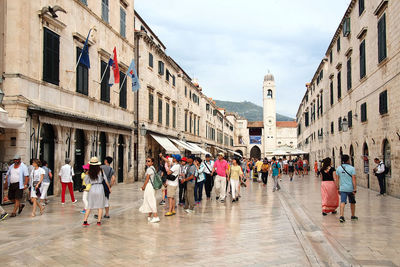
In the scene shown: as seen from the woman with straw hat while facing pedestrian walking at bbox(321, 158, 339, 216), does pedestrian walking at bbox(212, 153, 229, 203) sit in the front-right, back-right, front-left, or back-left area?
front-left

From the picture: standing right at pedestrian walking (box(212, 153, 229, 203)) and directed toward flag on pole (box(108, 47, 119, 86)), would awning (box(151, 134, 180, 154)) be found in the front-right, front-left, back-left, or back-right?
front-right

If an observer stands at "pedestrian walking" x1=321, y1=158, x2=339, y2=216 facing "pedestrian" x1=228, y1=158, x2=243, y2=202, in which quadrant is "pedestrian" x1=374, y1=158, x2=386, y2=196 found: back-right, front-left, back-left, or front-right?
front-right

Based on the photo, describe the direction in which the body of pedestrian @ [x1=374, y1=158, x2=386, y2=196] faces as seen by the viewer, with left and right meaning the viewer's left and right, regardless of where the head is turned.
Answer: facing to the left of the viewer

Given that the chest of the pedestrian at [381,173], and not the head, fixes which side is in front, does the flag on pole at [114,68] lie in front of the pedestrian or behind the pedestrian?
in front
